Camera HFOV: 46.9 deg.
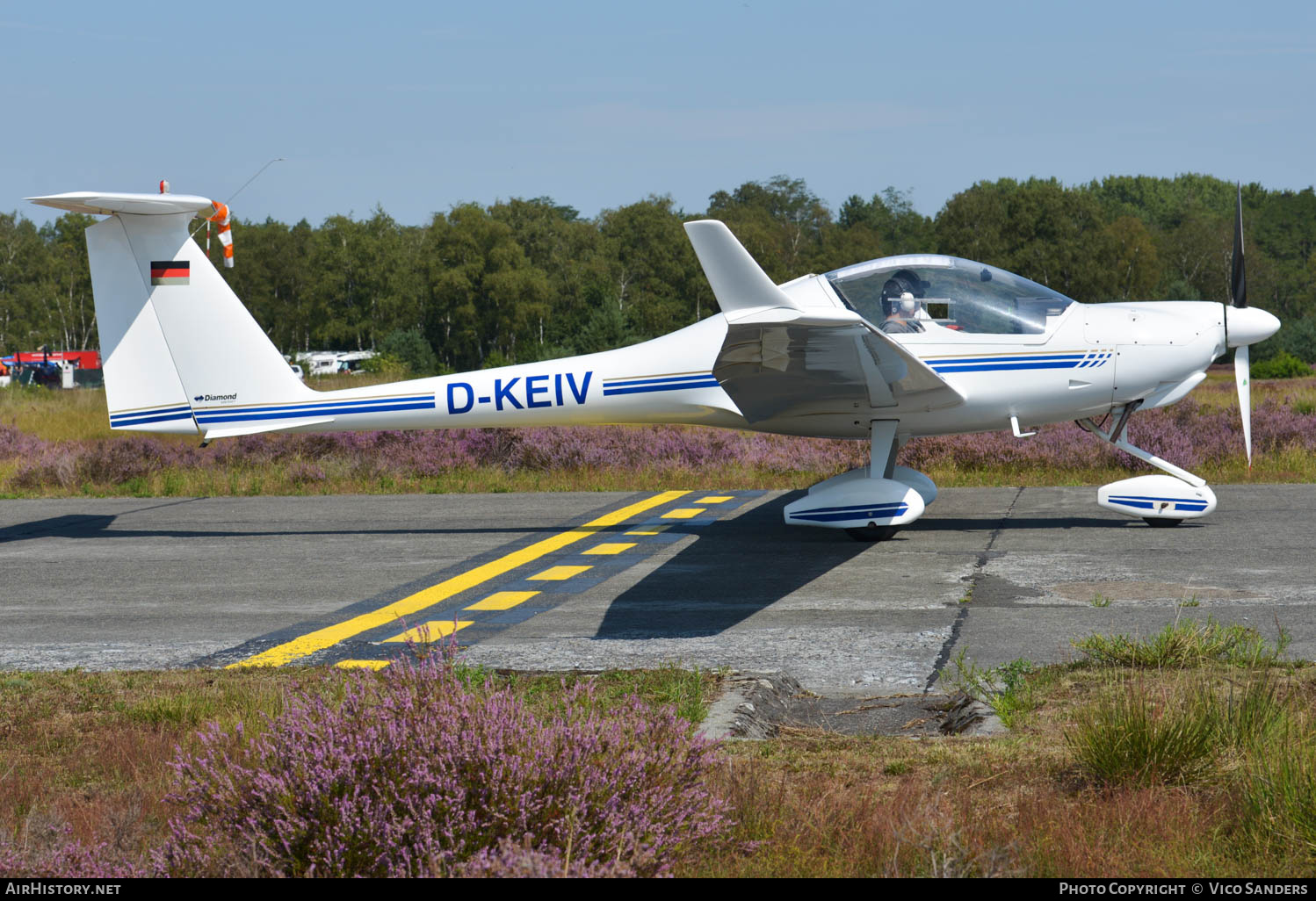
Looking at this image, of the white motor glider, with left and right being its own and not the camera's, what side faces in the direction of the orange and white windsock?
left

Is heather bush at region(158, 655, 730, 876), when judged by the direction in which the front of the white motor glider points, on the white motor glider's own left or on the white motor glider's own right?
on the white motor glider's own right

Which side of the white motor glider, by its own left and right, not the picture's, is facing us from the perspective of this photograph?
right

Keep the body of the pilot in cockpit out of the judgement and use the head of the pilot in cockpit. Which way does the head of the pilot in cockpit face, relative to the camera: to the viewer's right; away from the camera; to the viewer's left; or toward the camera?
to the viewer's right
